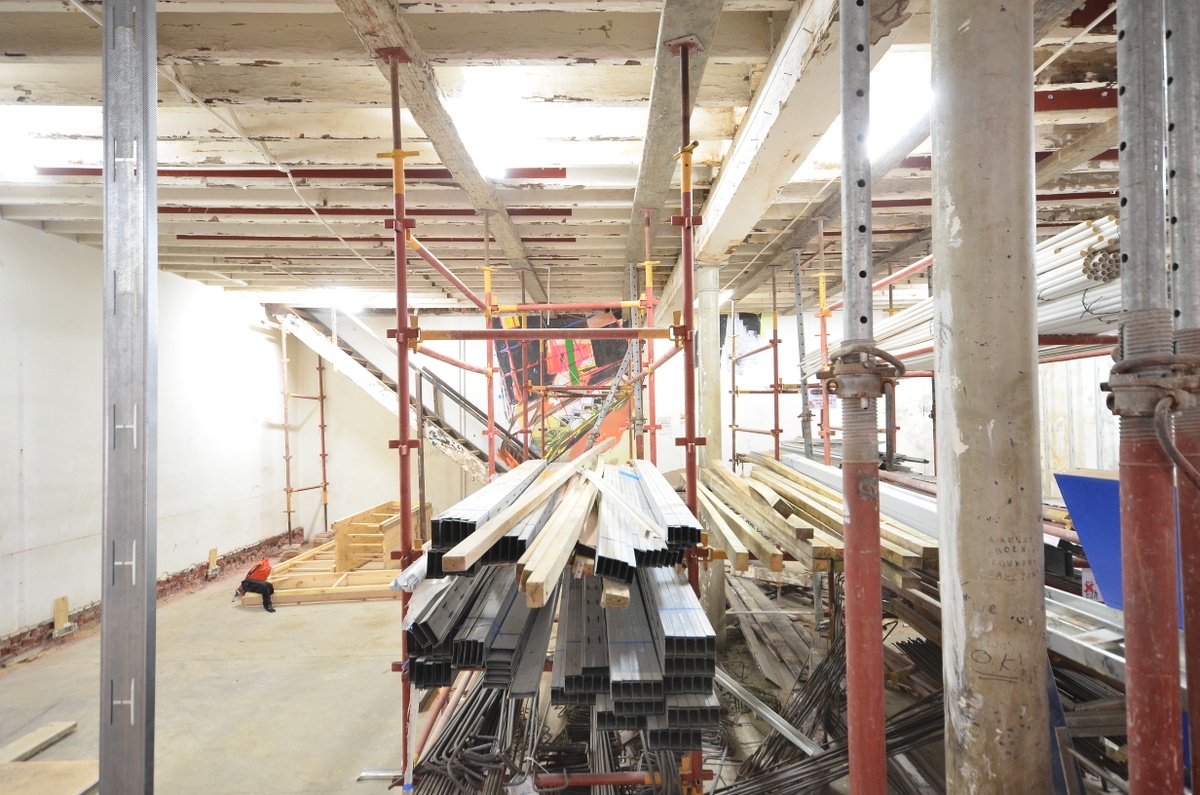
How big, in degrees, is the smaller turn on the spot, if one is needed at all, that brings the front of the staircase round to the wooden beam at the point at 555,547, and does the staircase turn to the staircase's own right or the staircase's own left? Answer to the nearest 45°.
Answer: approximately 90° to the staircase's own right

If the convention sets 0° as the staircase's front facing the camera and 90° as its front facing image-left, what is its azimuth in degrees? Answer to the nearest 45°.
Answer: approximately 270°

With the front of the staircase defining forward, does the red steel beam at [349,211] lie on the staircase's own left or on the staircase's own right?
on the staircase's own right

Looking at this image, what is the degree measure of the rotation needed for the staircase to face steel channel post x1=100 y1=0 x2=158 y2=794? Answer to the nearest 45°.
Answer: approximately 90° to its right

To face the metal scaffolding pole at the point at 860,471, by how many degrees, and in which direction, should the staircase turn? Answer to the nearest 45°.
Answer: approximately 90° to its right

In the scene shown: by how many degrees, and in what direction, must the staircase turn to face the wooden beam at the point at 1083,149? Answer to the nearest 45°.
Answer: approximately 45° to its right

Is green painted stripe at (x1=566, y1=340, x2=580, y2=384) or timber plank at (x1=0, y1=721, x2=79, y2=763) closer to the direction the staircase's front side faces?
the green painted stripe
